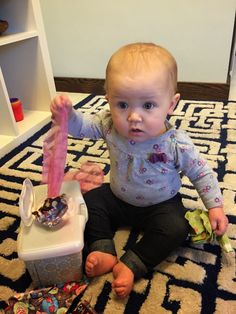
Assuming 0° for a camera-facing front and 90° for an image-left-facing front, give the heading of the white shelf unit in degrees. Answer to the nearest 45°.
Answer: approximately 315°

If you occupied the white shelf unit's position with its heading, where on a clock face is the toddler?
The toddler is roughly at 1 o'clock from the white shelf unit.

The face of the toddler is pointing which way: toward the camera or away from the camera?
toward the camera
